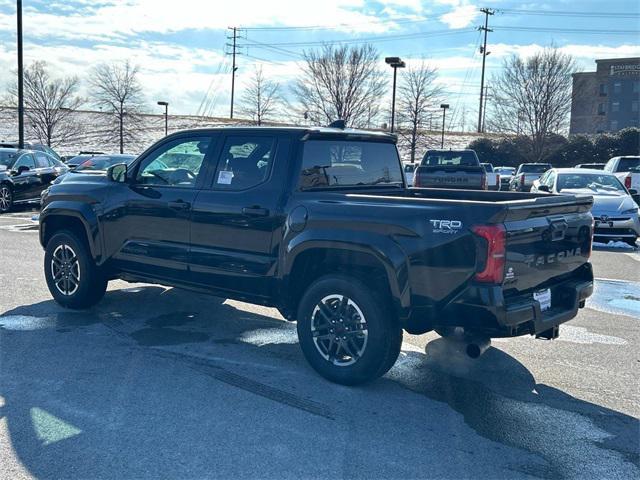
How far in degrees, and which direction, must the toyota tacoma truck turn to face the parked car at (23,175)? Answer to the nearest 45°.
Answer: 0° — it already faces it

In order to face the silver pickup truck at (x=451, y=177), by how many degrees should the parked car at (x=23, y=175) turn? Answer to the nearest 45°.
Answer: approximately 90° to its left

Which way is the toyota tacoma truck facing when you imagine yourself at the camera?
facing away from the viewer and to the left of the viewer

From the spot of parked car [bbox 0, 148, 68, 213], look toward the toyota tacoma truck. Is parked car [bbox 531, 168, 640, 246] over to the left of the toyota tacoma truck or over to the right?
left

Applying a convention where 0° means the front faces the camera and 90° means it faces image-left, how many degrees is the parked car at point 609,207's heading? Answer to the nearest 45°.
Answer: approximately 315°

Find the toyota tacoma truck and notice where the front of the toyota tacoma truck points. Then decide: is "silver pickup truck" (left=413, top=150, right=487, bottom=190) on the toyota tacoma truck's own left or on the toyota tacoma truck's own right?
on the toyota tacoma truck's own right
